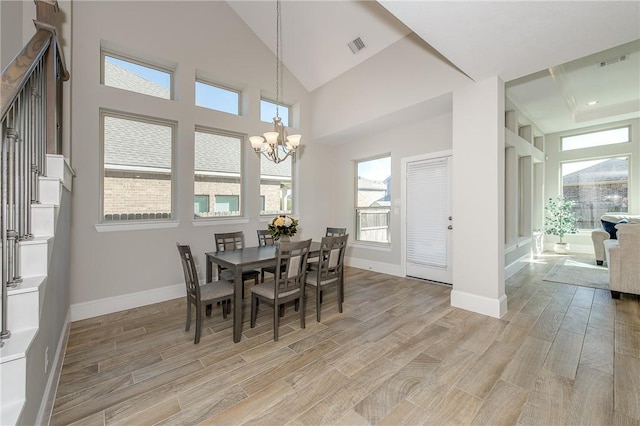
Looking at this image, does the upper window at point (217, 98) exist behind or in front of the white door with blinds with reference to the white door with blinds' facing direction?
in front

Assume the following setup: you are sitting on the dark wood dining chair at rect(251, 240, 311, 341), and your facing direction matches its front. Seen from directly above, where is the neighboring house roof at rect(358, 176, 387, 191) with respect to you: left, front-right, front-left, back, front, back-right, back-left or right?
right

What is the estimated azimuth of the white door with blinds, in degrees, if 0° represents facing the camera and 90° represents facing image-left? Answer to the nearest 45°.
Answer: approximately 45°

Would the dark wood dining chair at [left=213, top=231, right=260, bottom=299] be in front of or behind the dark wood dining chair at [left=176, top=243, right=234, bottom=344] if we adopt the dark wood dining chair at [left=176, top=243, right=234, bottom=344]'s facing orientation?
in front

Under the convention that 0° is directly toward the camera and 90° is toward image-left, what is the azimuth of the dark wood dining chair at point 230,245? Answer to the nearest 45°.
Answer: approximately 315°

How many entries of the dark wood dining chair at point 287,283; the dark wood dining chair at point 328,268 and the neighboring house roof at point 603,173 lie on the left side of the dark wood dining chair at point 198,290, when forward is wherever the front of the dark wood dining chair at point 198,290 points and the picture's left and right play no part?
0

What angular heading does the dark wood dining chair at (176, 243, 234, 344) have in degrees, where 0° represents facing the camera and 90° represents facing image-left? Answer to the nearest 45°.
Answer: approximately 225°

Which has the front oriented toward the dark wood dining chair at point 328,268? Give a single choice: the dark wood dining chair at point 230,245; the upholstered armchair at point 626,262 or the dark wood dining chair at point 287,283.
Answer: the dark wood dining chair at point 230,245

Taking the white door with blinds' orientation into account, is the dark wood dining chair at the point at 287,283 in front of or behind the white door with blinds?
in front

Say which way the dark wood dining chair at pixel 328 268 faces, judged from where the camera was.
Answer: facing away from the viewer and to the left of the viewer
